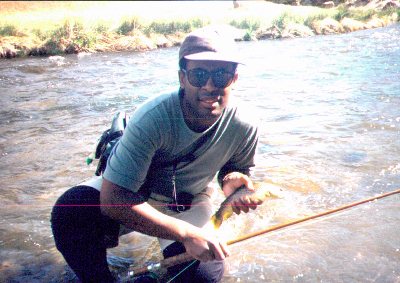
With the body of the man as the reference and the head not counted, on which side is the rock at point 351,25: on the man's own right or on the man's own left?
on the man's own left

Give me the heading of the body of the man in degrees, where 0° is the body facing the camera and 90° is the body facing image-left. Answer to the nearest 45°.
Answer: approximately 315°

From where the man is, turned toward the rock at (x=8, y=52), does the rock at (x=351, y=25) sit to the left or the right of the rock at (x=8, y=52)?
right

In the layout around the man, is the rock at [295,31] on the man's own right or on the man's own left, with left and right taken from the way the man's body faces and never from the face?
on the man's own left

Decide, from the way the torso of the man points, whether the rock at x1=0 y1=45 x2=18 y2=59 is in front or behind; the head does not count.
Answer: behind

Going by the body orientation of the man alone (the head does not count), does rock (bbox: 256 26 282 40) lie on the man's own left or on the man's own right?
on the man's own left

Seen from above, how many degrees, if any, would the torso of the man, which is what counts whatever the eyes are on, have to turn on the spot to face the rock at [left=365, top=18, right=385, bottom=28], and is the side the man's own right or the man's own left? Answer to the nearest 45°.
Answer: approximately 90° to the man's own left
